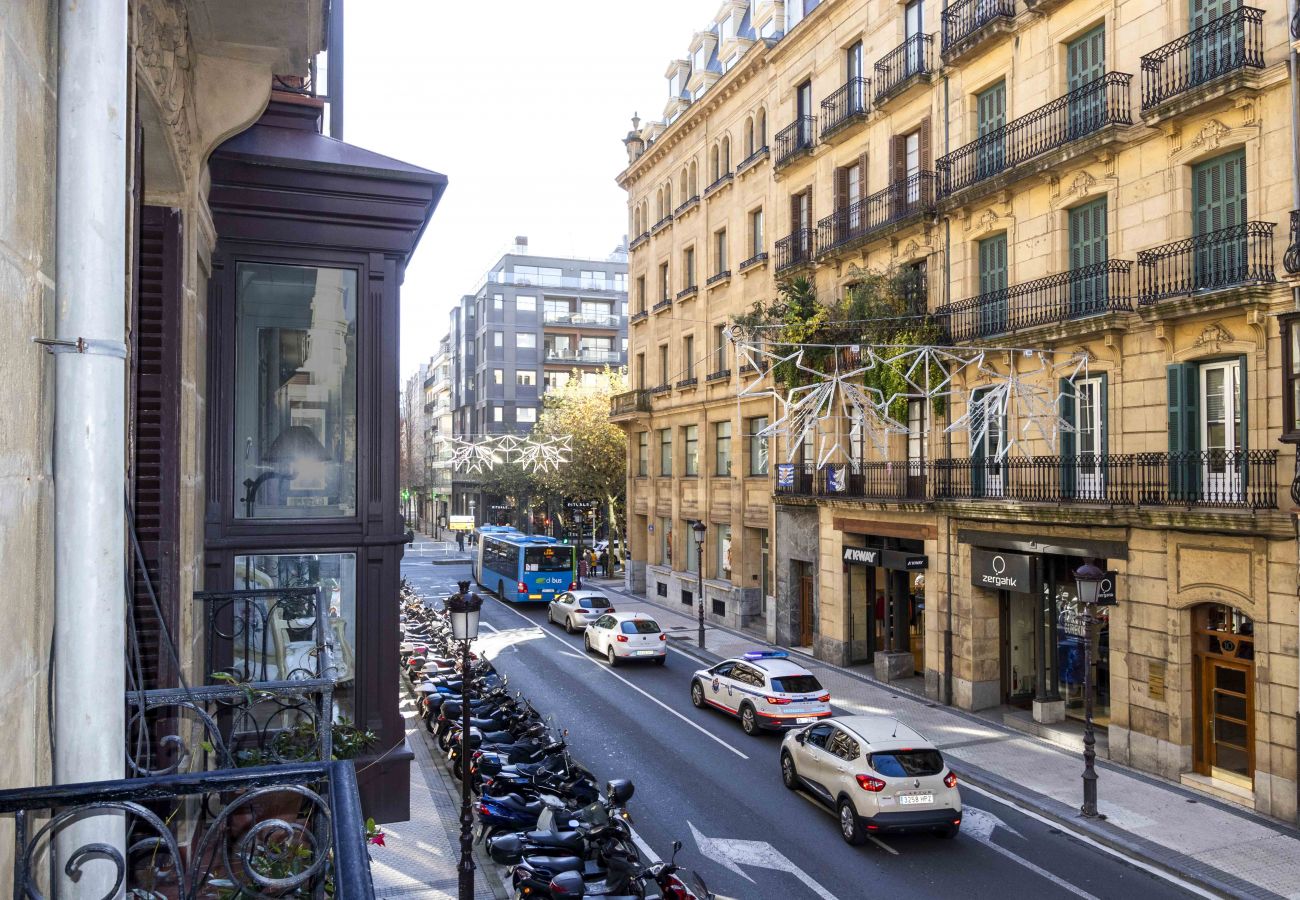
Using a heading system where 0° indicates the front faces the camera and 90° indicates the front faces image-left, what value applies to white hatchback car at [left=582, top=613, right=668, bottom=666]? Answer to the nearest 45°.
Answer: approximately 135°

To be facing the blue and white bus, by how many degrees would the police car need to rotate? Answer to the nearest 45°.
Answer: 0° — it already faces it

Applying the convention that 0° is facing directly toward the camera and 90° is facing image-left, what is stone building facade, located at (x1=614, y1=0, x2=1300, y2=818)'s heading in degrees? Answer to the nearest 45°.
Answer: approximately 45°

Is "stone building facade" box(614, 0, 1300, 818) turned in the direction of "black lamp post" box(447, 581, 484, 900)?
yes

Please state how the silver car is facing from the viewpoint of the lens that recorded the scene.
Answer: facing away from the viewer and to the left of the viewer

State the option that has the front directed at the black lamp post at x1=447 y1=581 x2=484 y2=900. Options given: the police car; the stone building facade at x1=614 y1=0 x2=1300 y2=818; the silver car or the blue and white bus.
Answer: the stone building facade

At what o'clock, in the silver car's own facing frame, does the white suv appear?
The white suv is roughly at 7 o'clock from the silver car.

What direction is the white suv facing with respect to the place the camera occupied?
facing away from the viewer and to the left of the viewer

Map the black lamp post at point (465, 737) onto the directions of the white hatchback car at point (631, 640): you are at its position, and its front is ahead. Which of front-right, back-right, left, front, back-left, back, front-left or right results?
back-left
